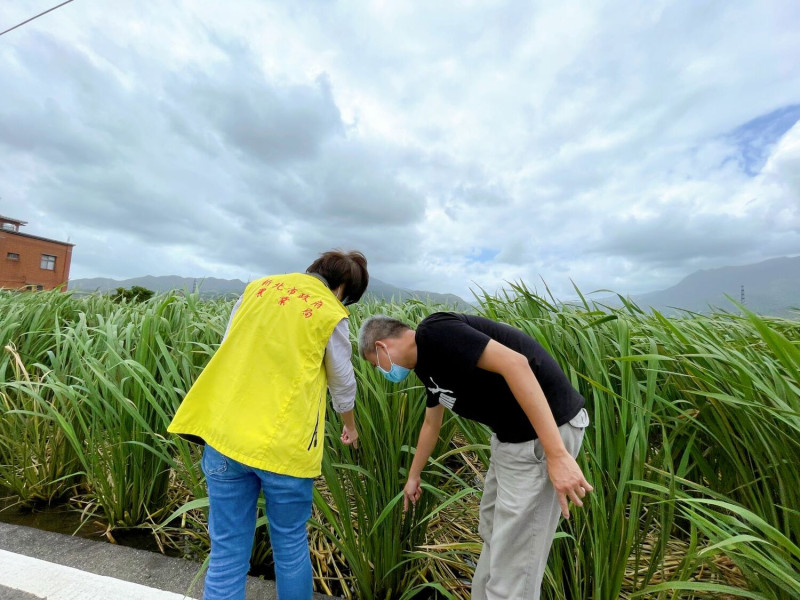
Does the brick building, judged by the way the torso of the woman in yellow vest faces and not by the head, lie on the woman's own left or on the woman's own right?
on the woman's own left

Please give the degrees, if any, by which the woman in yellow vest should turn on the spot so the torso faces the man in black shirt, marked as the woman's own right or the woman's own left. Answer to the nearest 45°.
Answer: approximately 90° to the woman's own right

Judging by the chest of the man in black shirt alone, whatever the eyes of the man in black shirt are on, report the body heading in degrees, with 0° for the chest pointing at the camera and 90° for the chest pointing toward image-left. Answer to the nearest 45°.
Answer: approximately 90°

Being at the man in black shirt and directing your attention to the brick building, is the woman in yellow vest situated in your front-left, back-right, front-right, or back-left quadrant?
front-left

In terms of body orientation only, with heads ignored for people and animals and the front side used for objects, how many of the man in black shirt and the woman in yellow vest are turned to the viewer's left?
1

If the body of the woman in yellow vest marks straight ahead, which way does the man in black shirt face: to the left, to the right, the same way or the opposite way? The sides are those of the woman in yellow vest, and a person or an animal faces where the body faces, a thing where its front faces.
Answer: to the left

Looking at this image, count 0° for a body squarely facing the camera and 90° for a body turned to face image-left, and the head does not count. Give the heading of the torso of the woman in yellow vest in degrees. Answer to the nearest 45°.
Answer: approximately 225°

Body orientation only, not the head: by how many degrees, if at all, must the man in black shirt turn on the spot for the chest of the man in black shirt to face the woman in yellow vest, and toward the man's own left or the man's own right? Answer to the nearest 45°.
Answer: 0° — they already face them

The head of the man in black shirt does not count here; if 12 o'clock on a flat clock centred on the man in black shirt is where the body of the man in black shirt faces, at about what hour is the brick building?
The brick building is roughly at 1 o'clock from the man in black shirt.

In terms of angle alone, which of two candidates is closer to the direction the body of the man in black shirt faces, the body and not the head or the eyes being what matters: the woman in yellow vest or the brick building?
the woman in yellow vest
